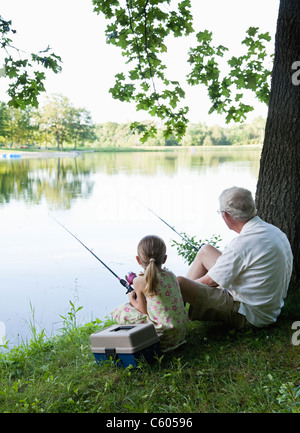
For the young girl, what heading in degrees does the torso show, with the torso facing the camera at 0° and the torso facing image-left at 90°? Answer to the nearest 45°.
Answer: approximately 135°

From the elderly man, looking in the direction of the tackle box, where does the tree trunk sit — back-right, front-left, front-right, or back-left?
back-right

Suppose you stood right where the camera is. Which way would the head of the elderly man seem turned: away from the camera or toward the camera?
away from the camera

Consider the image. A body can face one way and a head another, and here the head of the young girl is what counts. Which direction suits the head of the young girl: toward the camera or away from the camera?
away from the camera

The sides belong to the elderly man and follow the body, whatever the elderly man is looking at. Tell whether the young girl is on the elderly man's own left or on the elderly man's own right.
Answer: on the elderly man's own left

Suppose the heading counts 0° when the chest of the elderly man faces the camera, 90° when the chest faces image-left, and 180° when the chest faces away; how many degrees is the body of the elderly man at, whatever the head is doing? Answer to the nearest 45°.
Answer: approximately 135°

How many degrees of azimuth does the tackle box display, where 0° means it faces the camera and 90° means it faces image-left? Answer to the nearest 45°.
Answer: approximately 45°

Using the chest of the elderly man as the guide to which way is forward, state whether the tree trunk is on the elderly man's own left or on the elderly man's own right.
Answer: on the elderly man's own right
